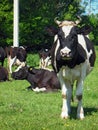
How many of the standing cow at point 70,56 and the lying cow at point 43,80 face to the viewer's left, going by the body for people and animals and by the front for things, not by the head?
1

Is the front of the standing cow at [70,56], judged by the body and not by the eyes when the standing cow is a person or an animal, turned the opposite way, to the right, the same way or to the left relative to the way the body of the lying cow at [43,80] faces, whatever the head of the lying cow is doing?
to the left

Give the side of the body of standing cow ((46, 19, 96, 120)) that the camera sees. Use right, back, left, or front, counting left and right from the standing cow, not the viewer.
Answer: front

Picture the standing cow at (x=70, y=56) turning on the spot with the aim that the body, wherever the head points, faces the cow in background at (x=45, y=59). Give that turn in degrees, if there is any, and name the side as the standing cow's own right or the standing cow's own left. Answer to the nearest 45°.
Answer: approximately 180°

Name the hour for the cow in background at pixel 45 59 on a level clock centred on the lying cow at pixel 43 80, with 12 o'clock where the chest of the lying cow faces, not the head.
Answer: The cow in background is roughly at 3 o'clock from the lying cow.

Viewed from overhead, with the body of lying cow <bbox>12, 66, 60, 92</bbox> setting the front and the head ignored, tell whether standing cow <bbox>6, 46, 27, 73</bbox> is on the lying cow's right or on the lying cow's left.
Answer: on the lying cow's right

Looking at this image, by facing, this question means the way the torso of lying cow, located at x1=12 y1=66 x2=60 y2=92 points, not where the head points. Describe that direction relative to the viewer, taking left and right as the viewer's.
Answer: facing to the left of the viewer
